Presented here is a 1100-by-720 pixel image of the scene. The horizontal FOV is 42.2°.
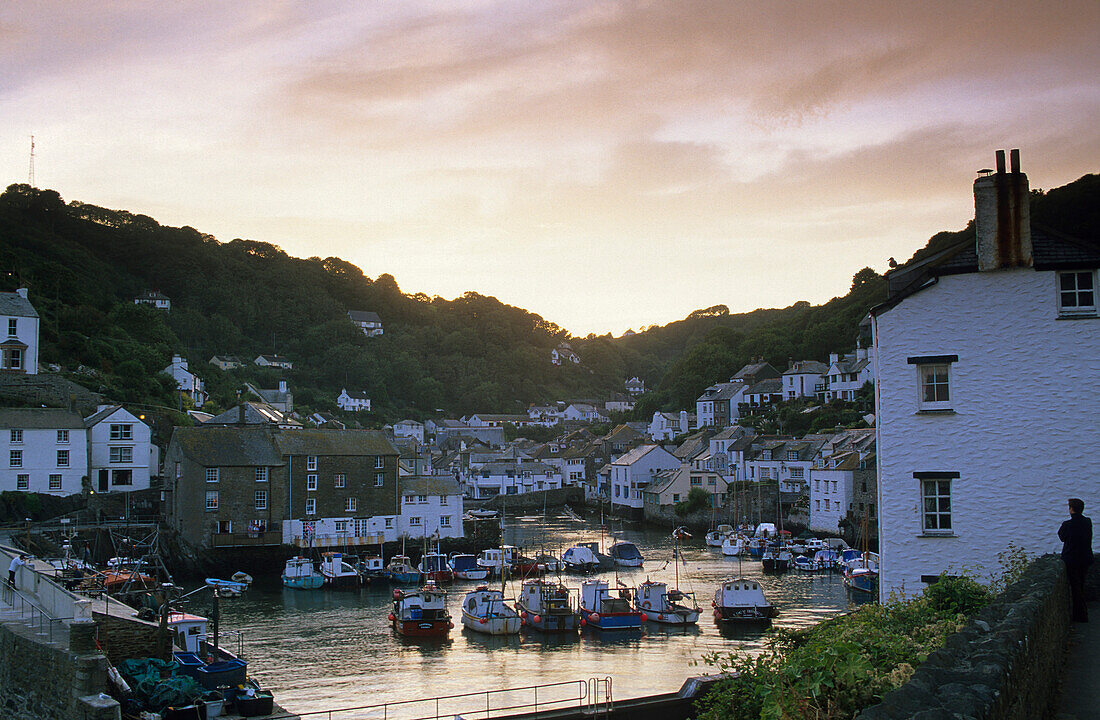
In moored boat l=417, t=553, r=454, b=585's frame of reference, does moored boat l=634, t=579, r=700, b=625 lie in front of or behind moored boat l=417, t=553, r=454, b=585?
in front

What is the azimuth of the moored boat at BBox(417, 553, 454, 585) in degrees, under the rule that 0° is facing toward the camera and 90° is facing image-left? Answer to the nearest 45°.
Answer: approximately 315°

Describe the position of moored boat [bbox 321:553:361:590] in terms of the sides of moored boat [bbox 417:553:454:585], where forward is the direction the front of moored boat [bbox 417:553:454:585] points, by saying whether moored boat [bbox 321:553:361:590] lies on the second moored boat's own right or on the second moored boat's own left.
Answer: on the second moored boat's own right

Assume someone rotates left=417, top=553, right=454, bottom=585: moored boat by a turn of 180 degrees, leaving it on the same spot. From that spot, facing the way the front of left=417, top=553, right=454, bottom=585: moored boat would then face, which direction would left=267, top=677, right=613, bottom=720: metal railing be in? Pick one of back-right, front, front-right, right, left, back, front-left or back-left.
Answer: back-left

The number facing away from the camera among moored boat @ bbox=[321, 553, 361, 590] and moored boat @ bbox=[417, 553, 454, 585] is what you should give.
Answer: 0
